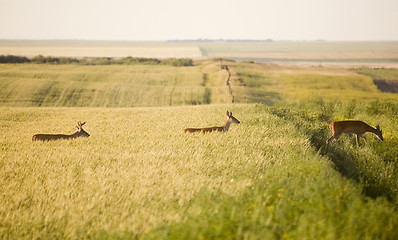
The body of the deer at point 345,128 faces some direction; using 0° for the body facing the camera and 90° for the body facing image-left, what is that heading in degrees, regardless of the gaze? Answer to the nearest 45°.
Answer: approximately 270°
